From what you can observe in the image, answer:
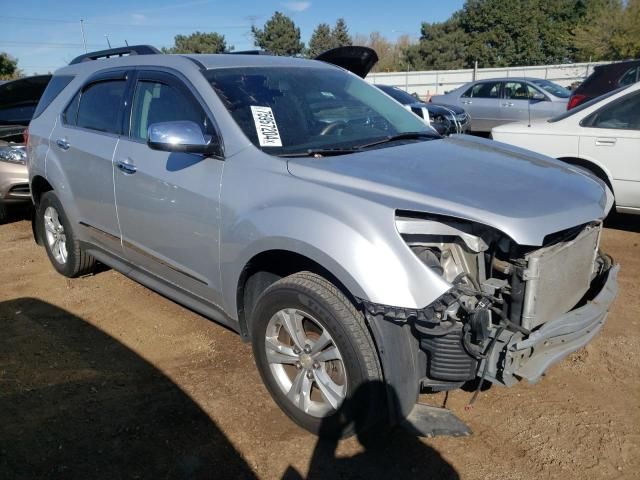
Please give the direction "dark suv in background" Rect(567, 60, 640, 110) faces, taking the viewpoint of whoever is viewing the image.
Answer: facing to the right of the viewer

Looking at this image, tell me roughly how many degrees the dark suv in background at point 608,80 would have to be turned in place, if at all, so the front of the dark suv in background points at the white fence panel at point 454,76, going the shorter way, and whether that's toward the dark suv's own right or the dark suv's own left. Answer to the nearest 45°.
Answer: approximately 90° to the dark suv's own left

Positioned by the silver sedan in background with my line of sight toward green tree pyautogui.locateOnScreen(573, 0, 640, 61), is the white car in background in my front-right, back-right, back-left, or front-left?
back-right

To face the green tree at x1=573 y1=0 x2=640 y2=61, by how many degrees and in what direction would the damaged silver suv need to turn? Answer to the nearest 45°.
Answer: approximately 90° to its left

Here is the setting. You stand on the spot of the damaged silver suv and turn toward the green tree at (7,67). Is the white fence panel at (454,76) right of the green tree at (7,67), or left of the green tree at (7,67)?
right

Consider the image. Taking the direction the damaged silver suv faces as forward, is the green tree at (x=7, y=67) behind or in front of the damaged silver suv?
behind
